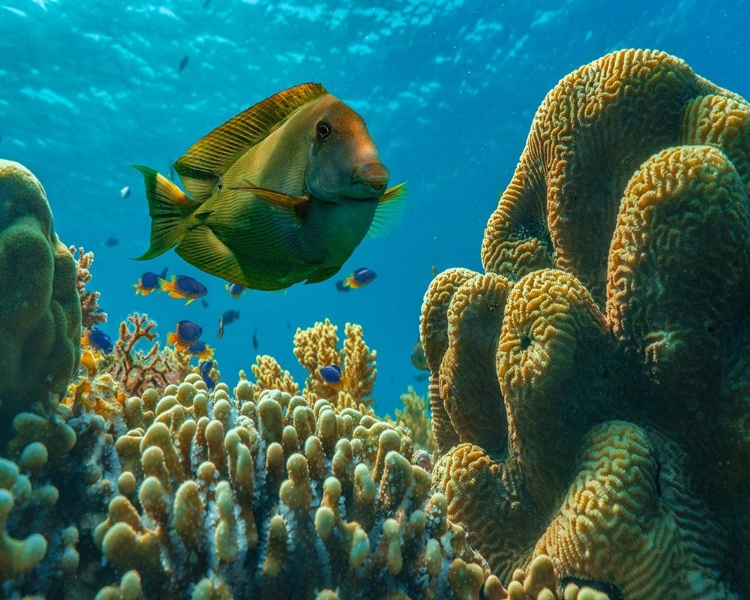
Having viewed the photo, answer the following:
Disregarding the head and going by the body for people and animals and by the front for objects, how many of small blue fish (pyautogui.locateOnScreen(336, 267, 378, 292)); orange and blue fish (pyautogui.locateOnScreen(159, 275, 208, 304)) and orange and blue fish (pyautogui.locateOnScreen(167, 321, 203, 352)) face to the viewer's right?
3

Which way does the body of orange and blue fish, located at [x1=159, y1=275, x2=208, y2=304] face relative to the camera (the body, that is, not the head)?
to the viewer's right

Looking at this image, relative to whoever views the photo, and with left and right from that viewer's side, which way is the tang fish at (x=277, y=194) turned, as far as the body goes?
facing the viewer and to the right of the viewer

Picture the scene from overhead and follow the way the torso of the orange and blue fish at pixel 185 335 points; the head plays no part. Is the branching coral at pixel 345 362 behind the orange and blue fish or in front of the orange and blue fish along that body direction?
in front

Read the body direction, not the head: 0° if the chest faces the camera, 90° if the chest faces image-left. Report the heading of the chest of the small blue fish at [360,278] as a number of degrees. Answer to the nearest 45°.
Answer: approximately 270°

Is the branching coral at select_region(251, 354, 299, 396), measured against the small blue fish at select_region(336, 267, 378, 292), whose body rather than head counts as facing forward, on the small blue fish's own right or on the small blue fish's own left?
on the small blue fish's own right

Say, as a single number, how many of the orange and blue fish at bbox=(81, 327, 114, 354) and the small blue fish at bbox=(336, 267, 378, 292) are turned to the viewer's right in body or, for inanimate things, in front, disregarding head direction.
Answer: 2

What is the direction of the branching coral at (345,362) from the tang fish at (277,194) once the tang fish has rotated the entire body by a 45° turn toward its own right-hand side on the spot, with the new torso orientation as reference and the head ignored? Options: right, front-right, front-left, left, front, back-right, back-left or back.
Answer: back

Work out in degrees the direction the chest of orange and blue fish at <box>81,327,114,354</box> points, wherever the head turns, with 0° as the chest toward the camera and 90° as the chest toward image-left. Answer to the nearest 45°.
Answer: approximately 270°

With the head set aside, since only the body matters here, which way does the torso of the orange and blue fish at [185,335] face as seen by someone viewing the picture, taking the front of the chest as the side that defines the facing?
to the viewer's right
